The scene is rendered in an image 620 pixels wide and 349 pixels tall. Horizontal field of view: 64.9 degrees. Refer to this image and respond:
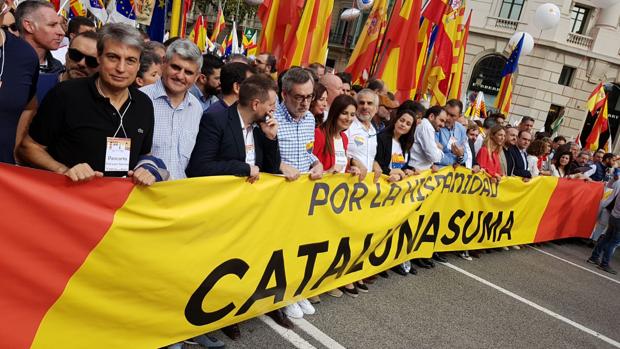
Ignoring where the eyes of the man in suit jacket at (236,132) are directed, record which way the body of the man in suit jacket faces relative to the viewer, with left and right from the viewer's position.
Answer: facing the viewer and to the right of the viewer

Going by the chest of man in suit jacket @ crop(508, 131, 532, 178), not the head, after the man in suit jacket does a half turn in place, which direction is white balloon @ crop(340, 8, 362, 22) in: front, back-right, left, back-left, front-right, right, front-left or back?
front

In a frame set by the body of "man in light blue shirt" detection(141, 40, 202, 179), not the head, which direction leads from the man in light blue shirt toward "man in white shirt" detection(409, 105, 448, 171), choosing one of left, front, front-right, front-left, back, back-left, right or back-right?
back-left

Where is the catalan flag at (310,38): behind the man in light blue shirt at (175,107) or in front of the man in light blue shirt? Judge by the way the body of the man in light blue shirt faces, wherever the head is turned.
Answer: behind

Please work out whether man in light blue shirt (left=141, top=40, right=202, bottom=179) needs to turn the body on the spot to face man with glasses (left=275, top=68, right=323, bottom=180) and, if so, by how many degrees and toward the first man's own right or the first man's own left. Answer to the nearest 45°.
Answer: approximately 135° to the first man's own left

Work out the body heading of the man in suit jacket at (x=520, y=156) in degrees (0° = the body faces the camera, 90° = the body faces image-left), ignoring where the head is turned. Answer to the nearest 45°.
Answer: approximately 315°

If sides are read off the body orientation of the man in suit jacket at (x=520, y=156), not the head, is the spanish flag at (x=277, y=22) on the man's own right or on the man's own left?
on the man's own right

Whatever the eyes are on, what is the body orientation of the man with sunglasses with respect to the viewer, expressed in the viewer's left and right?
facing the viewer

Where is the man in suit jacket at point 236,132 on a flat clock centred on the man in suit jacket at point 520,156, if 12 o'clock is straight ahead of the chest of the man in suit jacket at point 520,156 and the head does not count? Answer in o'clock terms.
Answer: the man in suit jacket at point 236,132 is roughly at 2 o'clock from the man in suit jacket at point 520,156.

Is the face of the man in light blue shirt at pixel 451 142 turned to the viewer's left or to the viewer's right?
to the viewer's left

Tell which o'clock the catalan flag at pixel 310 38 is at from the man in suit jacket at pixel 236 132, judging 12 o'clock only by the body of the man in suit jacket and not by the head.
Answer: The catalan flag is roughly at 8 o'clock from the man in suit jacket.

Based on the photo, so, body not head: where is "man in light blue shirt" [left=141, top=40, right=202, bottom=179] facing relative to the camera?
toward the camera
